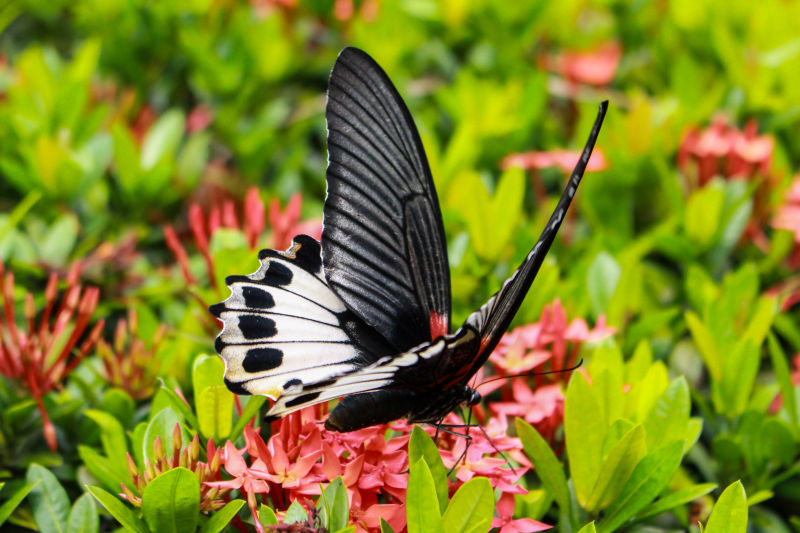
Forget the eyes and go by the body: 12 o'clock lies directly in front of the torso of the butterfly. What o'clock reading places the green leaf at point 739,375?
The green leaf is roughly at 1 o'clock from the butterfly.

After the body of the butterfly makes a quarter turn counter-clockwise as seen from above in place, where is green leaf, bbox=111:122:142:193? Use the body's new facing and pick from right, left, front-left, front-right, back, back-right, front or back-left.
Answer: front

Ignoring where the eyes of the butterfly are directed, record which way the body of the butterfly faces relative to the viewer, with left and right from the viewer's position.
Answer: facing away from the viewer and to the right of the viewer

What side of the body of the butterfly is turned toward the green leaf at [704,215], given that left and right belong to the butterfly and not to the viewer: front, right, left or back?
front

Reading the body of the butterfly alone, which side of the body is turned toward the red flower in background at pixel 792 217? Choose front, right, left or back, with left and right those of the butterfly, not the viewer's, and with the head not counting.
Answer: front

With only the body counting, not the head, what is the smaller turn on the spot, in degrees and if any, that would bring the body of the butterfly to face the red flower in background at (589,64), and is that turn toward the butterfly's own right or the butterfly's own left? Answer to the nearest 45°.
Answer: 0° — it already faces it
